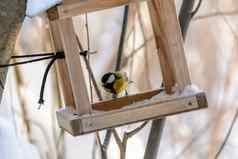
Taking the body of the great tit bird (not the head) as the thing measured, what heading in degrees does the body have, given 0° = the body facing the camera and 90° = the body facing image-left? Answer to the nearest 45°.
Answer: approximately 45°
